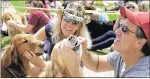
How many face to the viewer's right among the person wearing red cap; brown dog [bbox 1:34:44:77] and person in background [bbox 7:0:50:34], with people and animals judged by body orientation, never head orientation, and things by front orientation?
1

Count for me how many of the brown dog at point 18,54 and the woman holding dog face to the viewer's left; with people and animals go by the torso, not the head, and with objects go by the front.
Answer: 0

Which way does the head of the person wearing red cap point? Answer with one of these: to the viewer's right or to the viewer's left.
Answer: to the viewer's left

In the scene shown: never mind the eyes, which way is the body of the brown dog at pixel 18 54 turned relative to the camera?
to the viewer's right

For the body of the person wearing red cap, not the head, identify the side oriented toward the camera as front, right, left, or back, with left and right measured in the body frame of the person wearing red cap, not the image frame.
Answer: left

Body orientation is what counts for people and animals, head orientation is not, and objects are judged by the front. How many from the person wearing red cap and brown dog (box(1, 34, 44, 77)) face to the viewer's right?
1

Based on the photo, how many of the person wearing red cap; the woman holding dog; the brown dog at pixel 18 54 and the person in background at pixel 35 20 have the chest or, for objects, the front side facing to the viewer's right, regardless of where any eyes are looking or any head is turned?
1

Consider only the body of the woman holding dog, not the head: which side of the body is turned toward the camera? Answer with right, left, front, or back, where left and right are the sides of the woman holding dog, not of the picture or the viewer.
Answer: front

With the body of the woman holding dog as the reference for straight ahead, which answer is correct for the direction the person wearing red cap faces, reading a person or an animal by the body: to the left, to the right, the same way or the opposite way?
to the right
